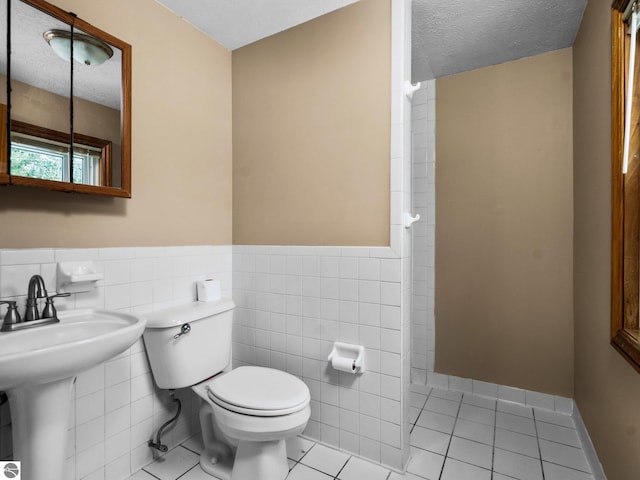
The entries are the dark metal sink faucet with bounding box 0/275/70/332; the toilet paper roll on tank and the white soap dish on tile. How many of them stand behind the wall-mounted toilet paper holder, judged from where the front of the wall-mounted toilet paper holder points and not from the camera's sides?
0

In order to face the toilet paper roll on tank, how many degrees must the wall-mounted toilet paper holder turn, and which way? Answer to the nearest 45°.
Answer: approximately 45° to its right

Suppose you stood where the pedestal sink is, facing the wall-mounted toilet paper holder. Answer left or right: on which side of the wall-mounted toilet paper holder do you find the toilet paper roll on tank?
left

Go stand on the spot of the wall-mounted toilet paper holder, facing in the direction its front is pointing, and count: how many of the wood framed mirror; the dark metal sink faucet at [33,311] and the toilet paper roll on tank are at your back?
0

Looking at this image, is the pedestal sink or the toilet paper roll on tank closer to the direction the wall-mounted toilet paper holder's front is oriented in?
the pedestal sink

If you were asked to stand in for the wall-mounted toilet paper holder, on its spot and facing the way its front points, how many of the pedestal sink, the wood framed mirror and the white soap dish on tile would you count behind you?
0

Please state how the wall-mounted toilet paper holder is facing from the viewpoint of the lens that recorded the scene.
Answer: facing the viewer and to the left of the viewer

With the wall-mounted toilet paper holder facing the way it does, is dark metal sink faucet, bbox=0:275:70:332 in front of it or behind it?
in front

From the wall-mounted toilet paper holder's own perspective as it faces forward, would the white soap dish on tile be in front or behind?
in front

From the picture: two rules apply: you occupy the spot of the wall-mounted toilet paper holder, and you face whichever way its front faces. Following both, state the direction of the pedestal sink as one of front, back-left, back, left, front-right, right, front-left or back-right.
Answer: front
